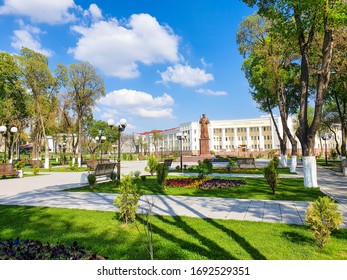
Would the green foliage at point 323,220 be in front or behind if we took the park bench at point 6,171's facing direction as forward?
in front

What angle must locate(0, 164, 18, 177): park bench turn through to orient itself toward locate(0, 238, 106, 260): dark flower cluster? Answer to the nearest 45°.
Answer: approximately 45° to its right

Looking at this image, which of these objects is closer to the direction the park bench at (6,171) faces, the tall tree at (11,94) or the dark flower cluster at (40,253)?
the dark flower cluster

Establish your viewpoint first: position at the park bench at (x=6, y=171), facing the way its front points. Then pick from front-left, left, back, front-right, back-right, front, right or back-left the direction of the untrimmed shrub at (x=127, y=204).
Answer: front-right

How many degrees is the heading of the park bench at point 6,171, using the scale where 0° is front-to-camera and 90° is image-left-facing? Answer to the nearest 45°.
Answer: approximately 315°

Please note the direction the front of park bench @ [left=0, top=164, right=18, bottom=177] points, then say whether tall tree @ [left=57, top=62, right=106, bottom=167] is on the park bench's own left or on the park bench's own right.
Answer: on the park bench's own left

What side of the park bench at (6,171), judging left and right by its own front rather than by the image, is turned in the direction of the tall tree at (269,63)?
left

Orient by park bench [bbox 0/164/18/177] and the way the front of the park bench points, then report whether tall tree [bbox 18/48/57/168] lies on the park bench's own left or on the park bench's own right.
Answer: on the park bench's own left

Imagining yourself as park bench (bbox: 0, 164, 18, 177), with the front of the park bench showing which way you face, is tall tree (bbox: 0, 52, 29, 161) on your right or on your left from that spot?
on your left

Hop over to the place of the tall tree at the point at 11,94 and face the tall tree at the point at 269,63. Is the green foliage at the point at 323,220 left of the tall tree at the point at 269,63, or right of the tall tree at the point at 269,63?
right

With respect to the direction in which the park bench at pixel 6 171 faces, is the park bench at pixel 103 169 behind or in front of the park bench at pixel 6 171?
in front

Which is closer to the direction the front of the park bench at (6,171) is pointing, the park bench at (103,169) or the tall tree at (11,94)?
the park bench

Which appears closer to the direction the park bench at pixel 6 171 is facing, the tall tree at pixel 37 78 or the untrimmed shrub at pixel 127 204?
the untrimmed shrub

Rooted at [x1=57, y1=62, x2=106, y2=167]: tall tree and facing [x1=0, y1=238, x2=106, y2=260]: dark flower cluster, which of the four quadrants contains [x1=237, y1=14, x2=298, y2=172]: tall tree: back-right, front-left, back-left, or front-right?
front-left

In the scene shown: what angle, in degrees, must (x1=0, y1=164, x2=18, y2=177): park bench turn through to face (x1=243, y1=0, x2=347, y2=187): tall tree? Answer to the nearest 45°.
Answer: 0° — it already faces it
